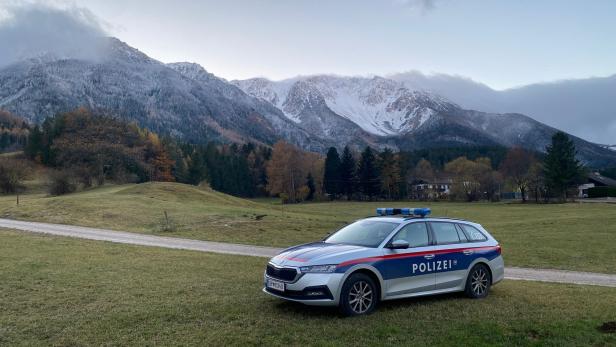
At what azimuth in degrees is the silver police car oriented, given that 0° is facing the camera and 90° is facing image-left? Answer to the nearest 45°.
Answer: approximately 45°
